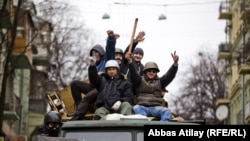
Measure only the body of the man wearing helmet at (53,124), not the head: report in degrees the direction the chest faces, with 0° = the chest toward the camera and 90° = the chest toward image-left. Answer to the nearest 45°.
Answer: approximately 315°

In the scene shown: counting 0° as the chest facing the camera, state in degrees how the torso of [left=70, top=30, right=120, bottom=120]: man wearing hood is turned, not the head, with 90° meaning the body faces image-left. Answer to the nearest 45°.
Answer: approximately 45°

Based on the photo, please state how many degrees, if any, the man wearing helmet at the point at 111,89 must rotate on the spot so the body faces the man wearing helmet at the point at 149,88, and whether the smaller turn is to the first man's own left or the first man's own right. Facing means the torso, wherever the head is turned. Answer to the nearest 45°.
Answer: approximately 90° to the first man's own left

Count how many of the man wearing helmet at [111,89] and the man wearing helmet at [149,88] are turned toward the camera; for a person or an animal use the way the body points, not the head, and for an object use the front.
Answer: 2

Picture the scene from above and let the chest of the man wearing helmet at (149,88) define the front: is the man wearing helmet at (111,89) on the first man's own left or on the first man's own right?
on the first man's own right

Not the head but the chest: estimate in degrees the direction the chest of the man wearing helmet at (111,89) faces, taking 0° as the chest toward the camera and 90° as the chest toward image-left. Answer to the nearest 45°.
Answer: approximately 0°

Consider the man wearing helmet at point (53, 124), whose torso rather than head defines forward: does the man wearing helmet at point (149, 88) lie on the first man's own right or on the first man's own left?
on the first man's own left
